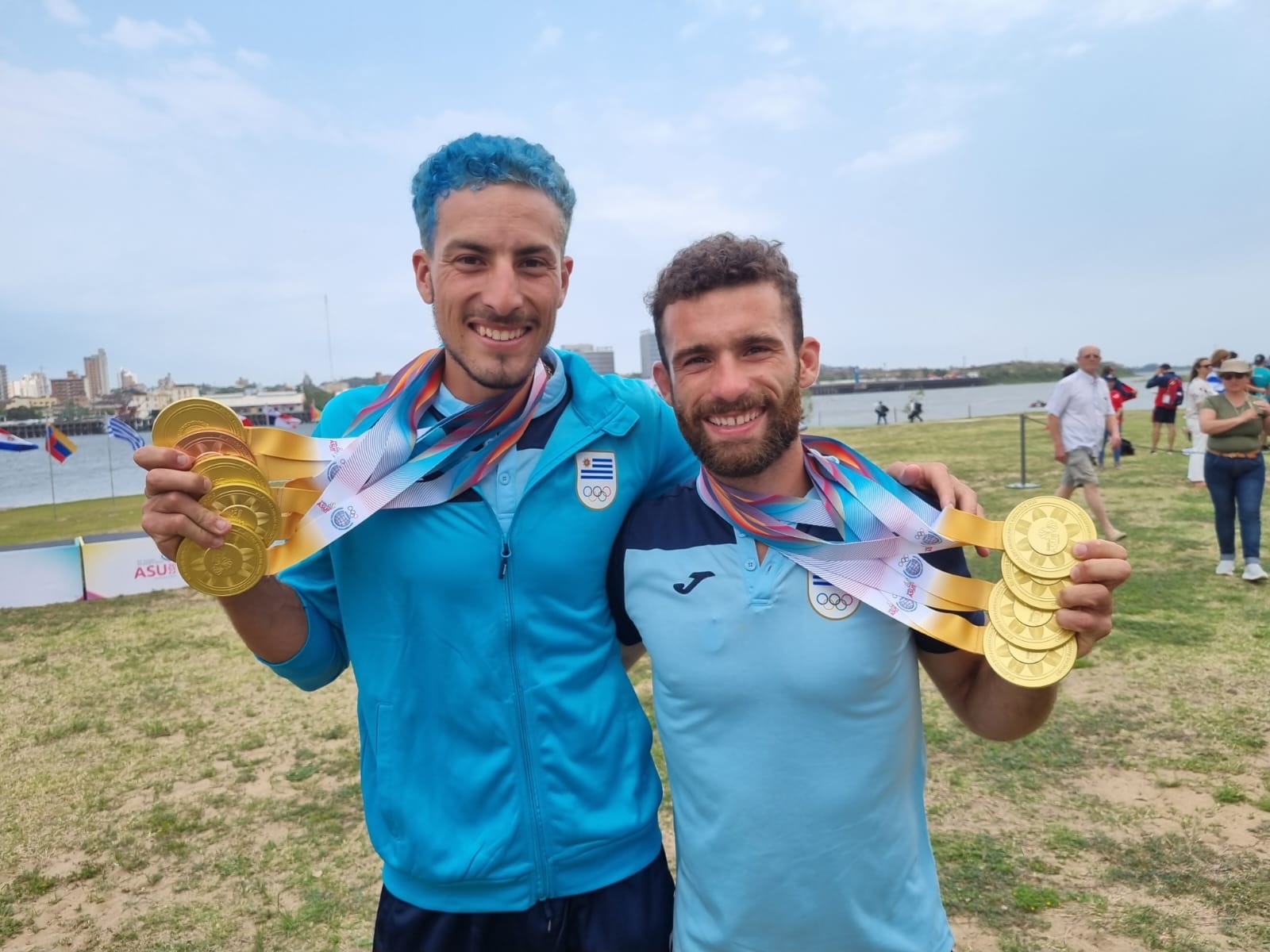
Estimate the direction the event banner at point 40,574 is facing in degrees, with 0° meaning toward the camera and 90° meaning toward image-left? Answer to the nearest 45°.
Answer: approximately 0°

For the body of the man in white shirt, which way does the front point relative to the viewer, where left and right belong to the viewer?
facing the viewer and to the right of the viewer

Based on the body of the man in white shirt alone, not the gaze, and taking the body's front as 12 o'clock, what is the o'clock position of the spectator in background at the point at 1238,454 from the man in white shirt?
The spectator in background is roughly at 12 o'clock from the man in white shirt.

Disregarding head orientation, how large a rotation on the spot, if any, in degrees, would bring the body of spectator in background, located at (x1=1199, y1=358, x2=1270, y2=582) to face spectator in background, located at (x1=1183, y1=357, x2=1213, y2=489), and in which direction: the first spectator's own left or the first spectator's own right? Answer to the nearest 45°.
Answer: approximately 180°

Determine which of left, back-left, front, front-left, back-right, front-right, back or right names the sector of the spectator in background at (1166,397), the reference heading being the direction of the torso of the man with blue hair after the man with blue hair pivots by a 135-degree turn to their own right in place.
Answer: right

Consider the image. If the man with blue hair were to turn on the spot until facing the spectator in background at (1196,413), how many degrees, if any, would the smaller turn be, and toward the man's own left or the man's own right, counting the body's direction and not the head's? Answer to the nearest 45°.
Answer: approximately 135° to the man's own left
